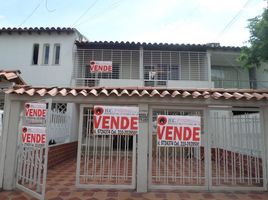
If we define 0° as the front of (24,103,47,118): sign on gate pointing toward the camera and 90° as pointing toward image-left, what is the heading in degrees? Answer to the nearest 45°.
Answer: approximately 0°

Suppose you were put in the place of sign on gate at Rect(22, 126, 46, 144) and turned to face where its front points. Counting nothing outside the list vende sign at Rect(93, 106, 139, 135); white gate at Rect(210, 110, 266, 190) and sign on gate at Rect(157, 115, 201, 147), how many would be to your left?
3

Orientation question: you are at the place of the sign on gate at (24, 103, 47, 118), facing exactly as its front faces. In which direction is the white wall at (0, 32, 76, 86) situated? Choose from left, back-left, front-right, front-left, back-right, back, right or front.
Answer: back

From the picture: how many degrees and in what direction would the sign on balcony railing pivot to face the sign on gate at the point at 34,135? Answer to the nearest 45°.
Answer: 0° — it already faces it

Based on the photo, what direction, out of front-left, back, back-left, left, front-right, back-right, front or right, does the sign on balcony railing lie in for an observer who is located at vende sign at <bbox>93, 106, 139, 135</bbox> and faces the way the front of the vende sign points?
back

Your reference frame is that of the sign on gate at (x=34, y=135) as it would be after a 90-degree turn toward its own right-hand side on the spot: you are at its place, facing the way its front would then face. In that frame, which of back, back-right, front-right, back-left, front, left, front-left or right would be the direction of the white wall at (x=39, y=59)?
right

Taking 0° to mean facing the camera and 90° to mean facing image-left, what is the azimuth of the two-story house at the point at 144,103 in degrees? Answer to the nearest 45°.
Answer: approximately 0°

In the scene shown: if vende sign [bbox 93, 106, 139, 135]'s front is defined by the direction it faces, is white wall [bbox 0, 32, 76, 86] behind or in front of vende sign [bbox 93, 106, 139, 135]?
behind

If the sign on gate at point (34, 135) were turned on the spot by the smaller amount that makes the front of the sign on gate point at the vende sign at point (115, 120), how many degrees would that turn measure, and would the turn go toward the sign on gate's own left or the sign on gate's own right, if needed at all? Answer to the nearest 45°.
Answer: approximately 90° to the sign on gate's own left

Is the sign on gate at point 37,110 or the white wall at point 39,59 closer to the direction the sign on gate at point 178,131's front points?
the sign on gate
